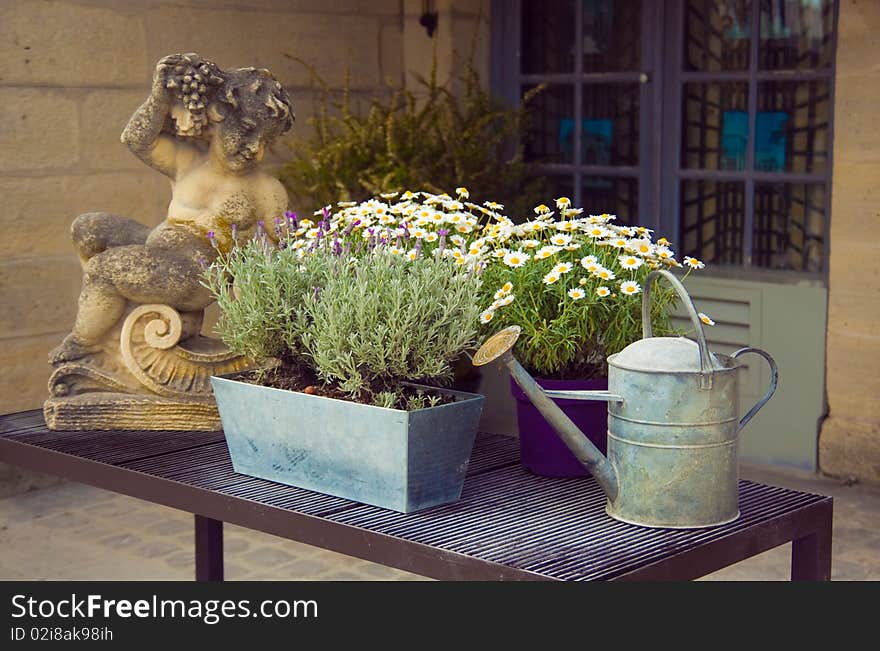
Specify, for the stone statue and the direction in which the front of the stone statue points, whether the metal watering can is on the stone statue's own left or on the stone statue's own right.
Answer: on the stone statue's own left

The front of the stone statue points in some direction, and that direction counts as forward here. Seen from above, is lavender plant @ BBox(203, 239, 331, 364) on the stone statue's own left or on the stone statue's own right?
on the stone statue's own left

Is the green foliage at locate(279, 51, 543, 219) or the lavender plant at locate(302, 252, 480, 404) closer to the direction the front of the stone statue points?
the lavender plant

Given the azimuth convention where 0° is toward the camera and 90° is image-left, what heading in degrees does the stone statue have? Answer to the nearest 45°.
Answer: approximately 45°

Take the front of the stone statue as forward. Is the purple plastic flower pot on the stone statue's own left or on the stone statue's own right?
on the stone statue's own left

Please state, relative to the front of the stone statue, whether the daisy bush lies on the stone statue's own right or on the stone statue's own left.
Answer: on the stone statue's own left

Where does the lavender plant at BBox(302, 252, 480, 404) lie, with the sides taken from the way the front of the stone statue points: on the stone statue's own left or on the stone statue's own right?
on the stone statue's own left
